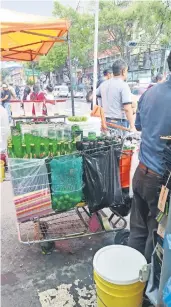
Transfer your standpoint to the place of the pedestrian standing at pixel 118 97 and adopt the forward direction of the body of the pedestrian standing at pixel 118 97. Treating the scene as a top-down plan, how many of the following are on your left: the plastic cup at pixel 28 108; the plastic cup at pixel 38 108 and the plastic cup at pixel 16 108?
3
